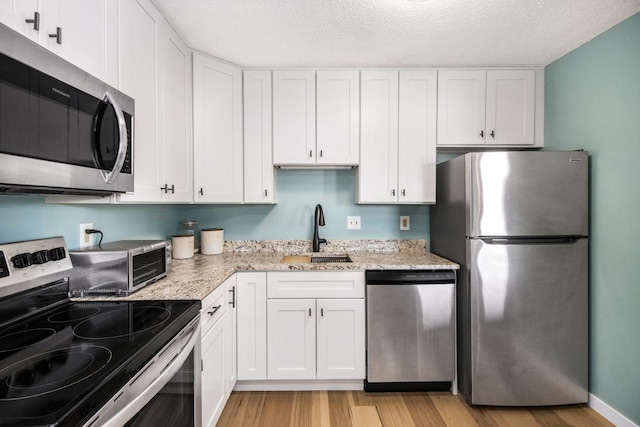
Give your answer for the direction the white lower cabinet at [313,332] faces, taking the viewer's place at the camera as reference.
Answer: facing the viewer

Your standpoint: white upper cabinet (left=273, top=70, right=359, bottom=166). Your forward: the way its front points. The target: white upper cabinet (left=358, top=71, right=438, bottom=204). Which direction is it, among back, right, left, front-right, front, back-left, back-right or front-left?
left

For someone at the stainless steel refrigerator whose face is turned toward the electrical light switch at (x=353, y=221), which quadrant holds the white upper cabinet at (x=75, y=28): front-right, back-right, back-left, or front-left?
front-left

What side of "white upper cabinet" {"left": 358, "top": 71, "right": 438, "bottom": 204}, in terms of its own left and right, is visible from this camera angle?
front

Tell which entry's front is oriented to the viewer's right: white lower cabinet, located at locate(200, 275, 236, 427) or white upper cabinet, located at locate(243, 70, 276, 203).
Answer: the white lower cabinet

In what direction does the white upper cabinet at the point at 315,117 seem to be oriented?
toward the camera

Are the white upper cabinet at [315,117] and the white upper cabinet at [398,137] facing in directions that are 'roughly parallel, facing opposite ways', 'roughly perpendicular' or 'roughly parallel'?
roughly parallel

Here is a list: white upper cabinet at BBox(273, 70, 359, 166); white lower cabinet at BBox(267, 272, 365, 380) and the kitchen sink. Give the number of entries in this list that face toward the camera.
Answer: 3

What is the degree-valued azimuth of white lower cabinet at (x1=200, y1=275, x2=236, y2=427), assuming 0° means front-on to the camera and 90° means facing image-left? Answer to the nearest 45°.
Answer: approximately 270°

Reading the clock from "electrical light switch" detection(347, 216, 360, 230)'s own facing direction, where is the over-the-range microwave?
The over-the-range microwave is roughly at 1 o'clock from the electrical light switch.

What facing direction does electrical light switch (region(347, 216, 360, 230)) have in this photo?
toward the camera

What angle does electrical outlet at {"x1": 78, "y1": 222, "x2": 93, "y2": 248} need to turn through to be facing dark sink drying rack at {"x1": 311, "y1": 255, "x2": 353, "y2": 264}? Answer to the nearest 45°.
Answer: approximately 45° to its left

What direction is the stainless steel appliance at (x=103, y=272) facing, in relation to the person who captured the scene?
facing the viewer and to the right of the viewer
